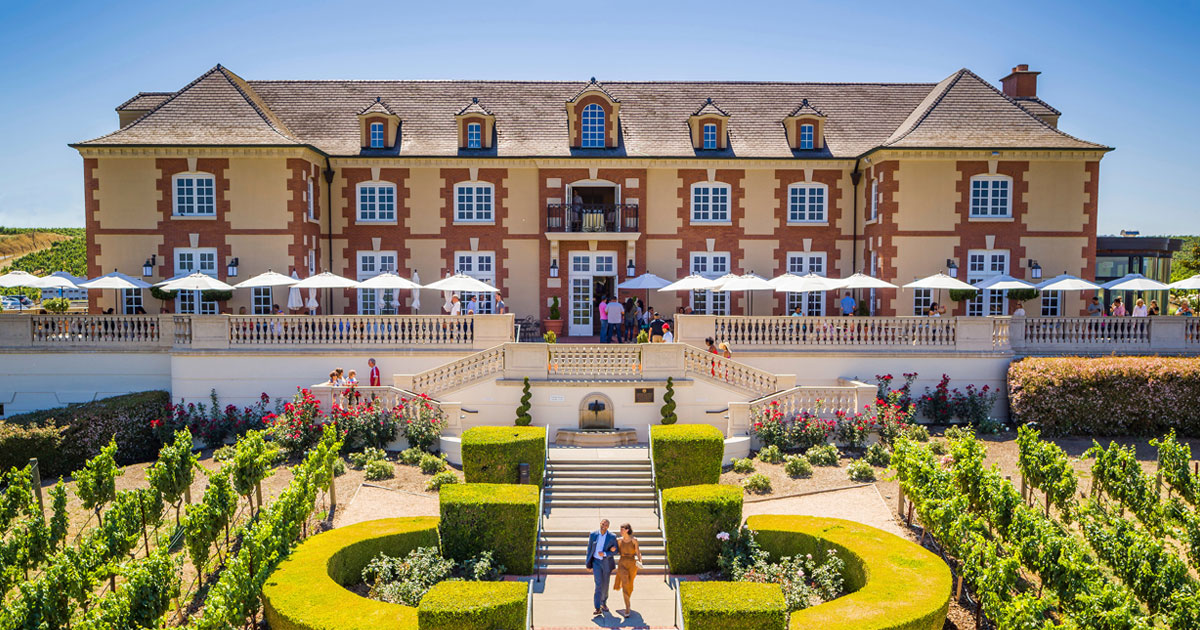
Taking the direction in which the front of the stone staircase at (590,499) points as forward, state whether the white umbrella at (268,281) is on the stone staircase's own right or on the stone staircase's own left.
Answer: on the stone staircase's own right

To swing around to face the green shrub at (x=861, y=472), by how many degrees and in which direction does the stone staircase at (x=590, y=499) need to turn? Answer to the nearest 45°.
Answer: approximately 90° to its left

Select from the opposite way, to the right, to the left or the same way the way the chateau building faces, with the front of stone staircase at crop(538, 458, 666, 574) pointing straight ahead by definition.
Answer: the same way

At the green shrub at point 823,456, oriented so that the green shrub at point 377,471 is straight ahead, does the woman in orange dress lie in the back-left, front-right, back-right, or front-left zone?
front-left

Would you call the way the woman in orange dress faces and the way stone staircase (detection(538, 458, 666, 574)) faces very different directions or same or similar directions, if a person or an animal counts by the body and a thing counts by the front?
same or similar directions

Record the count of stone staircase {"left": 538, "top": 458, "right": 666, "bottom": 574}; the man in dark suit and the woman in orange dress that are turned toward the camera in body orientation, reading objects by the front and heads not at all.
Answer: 3

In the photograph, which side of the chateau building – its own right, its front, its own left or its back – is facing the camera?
front

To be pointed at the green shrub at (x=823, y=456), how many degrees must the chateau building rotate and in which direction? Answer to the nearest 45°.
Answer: approximately 45° to its left

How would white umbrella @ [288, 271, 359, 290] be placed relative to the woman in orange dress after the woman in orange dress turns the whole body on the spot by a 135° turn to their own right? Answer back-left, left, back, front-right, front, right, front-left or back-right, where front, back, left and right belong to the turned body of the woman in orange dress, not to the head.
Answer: front

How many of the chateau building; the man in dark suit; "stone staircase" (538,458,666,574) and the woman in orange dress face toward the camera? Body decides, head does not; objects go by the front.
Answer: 4

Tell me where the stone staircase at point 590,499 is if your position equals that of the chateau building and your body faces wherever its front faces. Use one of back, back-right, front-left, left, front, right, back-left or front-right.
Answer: front

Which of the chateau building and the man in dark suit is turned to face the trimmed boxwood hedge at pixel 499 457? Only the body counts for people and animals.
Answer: the chateau building

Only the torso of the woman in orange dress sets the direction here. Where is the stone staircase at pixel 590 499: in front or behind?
behind

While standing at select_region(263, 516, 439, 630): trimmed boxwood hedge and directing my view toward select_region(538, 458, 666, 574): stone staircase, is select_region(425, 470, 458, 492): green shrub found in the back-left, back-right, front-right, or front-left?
front-left

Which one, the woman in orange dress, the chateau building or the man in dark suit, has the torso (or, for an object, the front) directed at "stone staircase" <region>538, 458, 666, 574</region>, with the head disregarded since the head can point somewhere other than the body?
the chateau building

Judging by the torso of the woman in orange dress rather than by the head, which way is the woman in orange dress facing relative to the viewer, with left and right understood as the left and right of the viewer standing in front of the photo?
facing the viewer

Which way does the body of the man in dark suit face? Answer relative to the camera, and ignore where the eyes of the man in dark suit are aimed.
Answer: toward the camera
